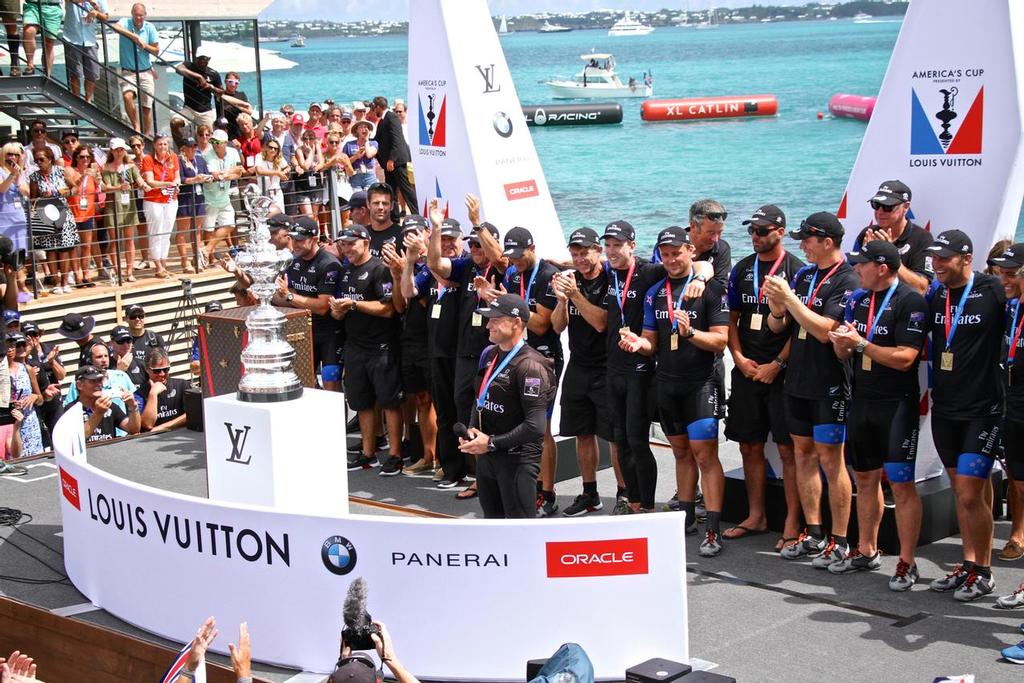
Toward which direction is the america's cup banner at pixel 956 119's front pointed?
toward the camera

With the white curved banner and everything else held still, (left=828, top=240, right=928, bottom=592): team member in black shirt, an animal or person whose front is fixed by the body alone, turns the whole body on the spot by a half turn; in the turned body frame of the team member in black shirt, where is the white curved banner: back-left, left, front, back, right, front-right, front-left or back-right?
back

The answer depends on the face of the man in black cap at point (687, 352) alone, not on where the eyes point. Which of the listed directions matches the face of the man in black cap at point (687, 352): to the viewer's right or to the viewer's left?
to the viewer's left

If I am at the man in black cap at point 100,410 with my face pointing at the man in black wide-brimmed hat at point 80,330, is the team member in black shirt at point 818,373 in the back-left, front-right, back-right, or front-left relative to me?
back-right

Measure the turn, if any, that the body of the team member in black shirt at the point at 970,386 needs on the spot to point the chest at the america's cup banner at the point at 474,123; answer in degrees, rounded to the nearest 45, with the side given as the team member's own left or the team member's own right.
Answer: approximately 90° to the team member's own right

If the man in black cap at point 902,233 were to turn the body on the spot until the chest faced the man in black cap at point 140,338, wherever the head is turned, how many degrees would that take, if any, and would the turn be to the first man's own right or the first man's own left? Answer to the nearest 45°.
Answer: approximately 45° to the first man's own right

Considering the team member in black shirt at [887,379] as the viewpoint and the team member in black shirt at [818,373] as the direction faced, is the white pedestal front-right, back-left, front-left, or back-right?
front-left

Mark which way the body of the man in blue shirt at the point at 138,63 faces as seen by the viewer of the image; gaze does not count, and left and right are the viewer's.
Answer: facing the viewer

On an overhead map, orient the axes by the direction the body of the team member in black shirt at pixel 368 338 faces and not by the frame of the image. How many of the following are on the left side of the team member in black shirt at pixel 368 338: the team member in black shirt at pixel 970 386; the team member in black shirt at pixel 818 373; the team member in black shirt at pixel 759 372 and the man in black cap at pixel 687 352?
4

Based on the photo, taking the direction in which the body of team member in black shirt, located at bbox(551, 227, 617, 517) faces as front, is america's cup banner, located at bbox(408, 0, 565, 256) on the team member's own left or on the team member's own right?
on the team member's own right

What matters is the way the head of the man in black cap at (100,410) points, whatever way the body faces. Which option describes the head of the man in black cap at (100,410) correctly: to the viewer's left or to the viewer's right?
to the viewer's right

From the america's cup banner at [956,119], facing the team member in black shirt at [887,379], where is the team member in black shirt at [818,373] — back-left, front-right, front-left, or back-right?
front-right

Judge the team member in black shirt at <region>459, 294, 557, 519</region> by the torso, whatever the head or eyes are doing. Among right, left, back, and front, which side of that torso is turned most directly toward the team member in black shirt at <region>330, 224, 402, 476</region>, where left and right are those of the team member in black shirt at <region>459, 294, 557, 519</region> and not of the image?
right

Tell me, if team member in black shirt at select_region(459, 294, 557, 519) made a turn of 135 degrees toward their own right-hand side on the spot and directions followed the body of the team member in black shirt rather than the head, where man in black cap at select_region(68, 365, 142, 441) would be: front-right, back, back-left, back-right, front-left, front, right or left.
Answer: front-left

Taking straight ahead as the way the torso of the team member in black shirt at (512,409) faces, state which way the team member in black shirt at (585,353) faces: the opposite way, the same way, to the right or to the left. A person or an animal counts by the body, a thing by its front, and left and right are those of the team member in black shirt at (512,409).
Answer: the same way

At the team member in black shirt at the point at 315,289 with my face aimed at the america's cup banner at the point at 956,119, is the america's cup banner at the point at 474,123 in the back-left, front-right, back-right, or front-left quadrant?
front-left

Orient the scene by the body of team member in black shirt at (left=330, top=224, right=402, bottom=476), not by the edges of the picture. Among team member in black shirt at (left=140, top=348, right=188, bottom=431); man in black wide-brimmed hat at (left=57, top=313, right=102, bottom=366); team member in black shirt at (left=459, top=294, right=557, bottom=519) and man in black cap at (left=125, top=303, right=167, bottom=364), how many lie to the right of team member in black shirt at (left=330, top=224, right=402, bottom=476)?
3

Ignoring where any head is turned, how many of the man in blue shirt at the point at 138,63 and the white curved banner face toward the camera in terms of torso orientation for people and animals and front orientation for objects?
2
